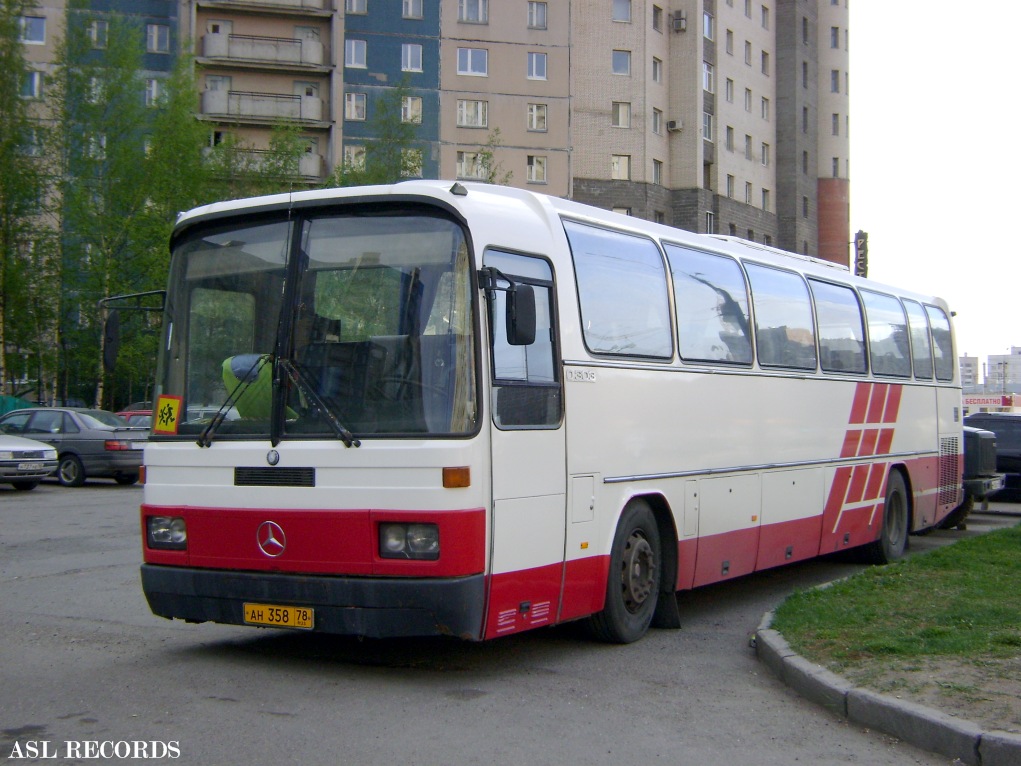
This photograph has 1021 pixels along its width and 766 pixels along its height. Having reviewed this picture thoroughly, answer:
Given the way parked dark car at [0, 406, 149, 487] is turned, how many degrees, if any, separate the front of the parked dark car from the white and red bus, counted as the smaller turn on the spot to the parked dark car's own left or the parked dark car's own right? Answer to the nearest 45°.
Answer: approximately 135° to the parked dark car's own left

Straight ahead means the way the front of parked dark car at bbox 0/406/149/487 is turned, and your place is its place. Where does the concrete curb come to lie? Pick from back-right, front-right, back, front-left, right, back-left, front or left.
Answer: back-left

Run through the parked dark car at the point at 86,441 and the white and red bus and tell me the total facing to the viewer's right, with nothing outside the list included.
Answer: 0

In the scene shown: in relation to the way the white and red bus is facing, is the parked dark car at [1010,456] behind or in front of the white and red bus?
behind

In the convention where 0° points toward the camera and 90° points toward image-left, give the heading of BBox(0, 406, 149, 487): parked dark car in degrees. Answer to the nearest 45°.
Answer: approximately 135°

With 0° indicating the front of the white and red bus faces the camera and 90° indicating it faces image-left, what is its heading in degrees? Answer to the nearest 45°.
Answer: approximately 45°

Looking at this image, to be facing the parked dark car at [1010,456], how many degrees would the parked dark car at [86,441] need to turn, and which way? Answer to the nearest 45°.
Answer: approximately 180°

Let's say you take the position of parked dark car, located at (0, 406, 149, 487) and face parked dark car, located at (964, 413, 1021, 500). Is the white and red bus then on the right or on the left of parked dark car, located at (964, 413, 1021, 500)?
right
